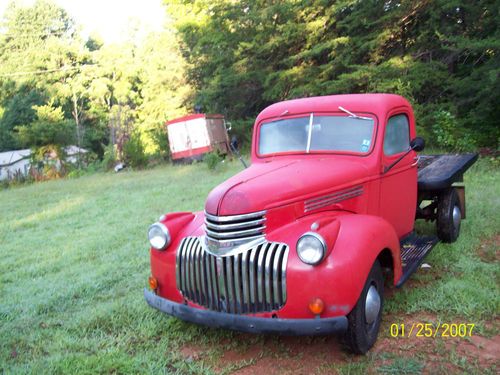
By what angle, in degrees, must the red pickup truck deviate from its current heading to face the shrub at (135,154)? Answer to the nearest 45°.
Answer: approximately 90° to its right

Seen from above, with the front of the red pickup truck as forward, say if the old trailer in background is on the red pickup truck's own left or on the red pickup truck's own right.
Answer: on the red pickup truck's own right
